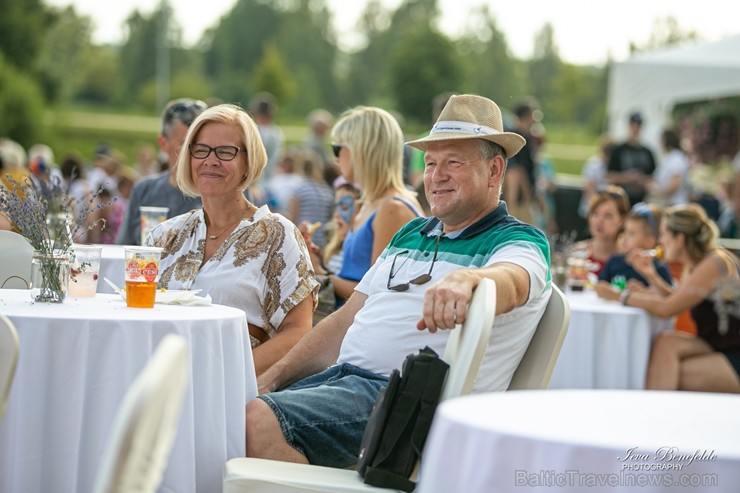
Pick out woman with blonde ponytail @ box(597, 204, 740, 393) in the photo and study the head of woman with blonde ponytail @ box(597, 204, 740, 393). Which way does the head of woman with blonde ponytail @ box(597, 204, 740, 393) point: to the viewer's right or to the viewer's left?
to the viewer's left

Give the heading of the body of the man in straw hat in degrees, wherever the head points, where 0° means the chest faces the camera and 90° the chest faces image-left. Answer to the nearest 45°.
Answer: approximately 45°

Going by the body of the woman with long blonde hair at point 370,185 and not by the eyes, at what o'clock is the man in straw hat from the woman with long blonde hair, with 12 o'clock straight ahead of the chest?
The man in straw hat is roughly at 9 o'clock from the woman with long blonde hair.

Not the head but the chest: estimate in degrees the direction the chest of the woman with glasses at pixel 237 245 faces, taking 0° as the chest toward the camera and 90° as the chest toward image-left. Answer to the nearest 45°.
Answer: approximately 45°

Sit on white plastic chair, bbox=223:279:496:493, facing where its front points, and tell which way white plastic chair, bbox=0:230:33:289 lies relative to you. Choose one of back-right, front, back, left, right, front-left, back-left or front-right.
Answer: front-right

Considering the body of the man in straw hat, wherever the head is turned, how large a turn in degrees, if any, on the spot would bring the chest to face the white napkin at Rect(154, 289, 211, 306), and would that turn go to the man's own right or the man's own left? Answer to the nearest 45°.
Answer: approximately 45° to the man's own right

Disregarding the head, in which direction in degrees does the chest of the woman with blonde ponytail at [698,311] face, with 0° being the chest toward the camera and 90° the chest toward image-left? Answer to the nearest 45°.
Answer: approximately 90°

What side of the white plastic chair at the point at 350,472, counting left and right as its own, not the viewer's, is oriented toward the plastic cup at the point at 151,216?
right

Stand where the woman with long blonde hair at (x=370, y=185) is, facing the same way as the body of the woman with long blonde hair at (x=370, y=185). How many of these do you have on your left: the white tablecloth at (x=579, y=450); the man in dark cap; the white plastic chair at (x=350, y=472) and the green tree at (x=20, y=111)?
2

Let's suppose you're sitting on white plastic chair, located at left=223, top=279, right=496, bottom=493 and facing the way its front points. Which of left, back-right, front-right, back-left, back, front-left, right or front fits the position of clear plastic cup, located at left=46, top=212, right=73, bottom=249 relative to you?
front-right

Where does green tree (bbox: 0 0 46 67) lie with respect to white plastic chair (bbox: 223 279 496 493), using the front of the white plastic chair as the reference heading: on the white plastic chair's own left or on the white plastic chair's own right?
on the white plastic chair's own right
